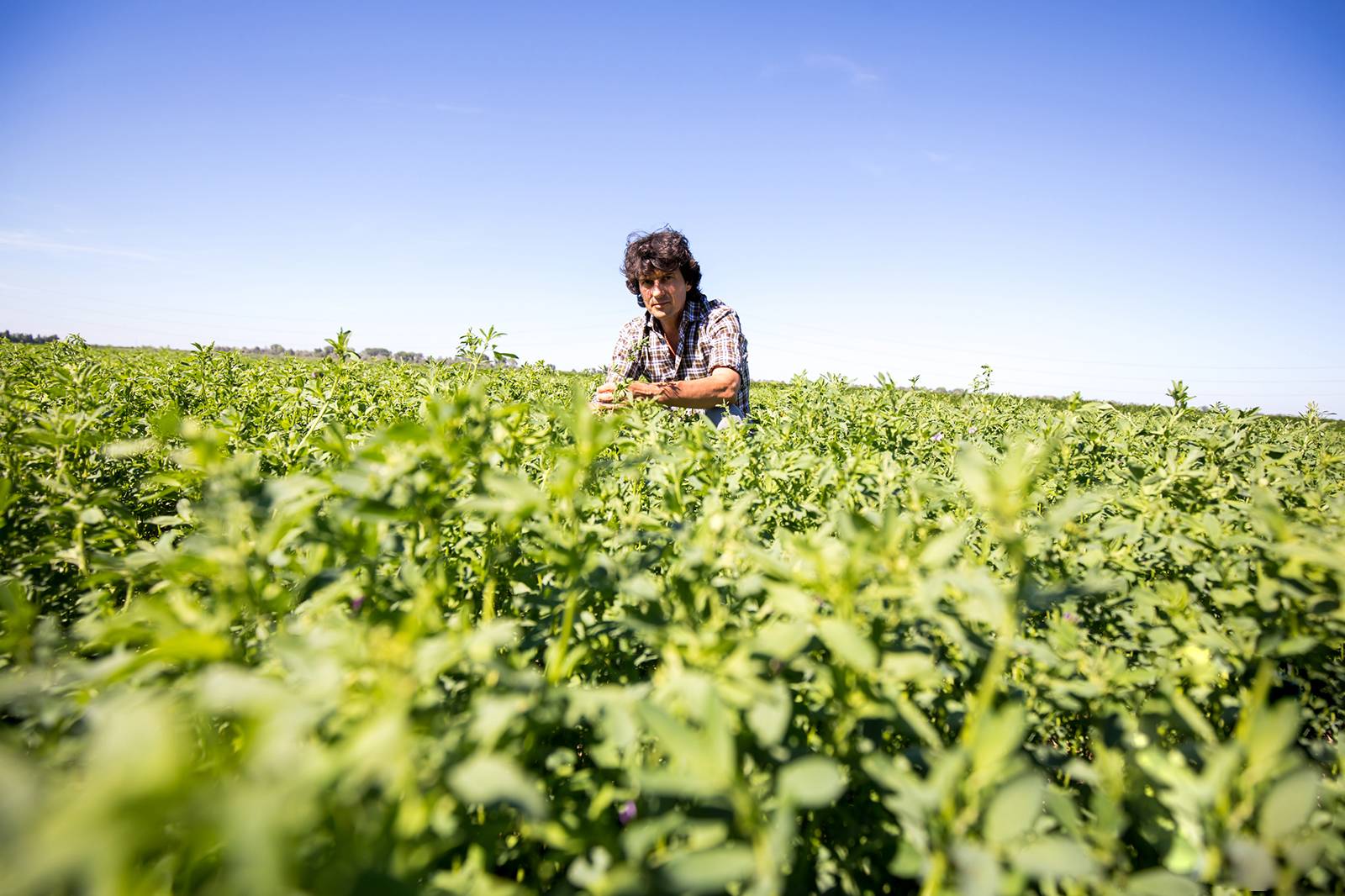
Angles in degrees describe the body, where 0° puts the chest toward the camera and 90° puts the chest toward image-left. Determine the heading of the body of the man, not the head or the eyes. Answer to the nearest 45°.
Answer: approximately 45°
